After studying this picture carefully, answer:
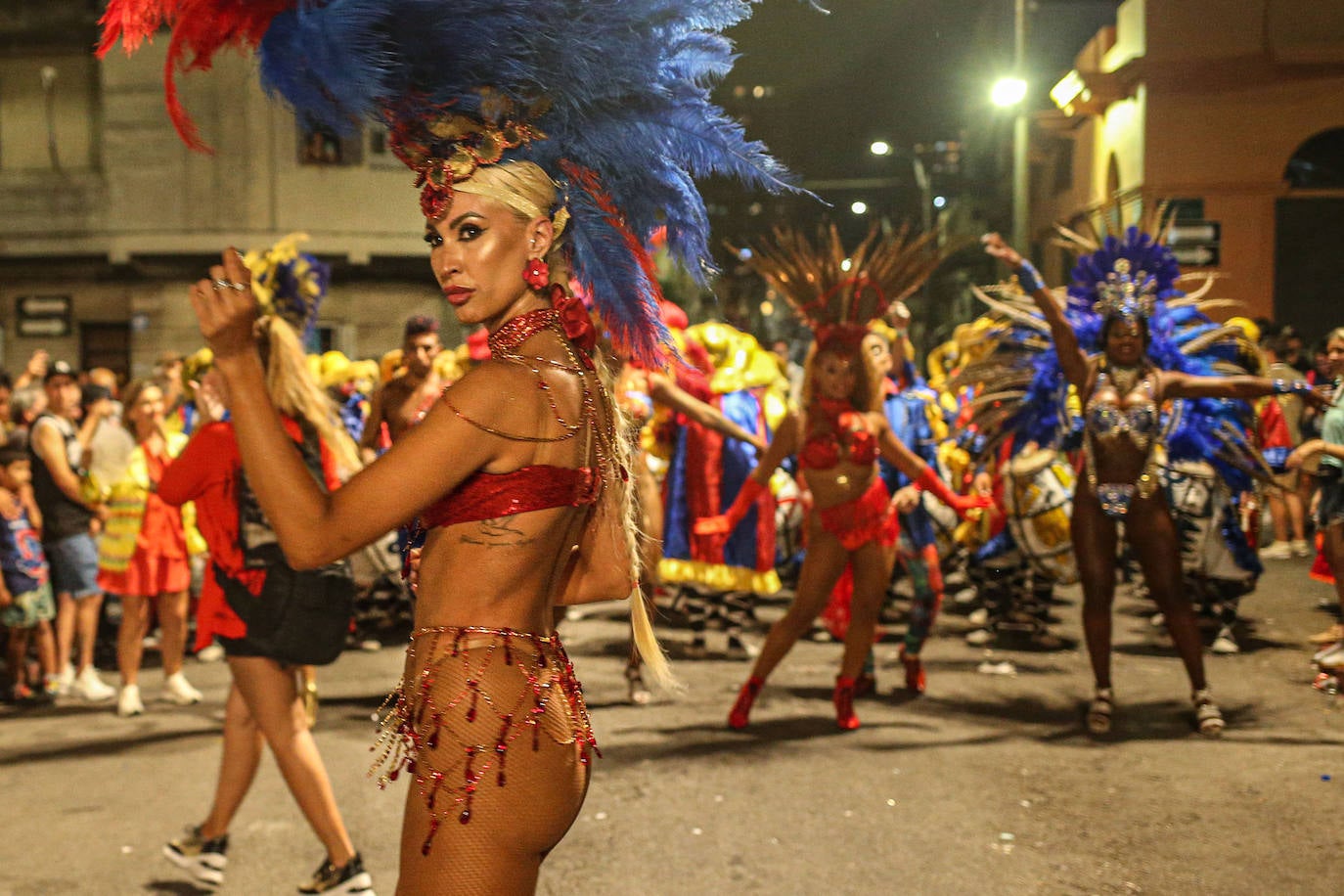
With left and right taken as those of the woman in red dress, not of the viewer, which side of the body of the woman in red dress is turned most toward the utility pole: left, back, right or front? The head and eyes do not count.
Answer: left

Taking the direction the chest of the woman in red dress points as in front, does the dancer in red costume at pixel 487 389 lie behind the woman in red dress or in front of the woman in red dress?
in front

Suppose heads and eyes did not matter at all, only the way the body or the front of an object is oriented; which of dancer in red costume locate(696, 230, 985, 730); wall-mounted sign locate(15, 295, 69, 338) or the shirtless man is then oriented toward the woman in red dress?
the wall-mounted sign

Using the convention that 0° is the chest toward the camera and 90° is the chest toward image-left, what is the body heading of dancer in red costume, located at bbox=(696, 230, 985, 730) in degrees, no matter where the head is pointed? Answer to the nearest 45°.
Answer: approximately 0°

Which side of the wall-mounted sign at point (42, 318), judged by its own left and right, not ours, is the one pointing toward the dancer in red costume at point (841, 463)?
front

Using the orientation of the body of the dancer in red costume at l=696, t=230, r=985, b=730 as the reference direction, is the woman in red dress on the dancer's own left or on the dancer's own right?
on the dancer's own right

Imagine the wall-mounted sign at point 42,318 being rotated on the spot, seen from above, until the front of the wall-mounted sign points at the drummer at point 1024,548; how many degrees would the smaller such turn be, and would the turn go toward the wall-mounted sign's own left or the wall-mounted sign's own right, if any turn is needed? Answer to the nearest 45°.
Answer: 0° — it already faces them

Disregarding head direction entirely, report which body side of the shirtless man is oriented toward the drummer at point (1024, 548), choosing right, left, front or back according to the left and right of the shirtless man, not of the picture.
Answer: left

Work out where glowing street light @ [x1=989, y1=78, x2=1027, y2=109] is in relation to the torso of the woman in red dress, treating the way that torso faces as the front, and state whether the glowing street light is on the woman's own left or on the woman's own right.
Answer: on the woman's own left
